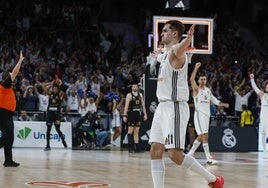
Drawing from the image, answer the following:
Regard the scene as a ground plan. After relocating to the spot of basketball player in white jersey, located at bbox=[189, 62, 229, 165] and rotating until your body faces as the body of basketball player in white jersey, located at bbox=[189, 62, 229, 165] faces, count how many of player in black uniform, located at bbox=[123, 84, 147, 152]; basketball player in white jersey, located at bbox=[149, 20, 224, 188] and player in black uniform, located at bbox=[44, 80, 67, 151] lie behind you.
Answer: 2

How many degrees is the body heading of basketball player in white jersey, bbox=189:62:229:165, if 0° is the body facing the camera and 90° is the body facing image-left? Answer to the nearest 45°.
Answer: approximately 315°

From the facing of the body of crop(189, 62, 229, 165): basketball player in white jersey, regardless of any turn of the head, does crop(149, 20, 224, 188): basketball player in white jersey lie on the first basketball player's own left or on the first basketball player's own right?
on the first basketball player's own right

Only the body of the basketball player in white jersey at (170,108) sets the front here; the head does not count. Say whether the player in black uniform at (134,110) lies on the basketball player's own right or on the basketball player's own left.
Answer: on the basketball player's own right

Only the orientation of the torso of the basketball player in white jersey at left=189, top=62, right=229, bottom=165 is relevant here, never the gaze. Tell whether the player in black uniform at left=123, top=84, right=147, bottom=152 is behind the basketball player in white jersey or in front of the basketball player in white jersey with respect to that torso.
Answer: behind

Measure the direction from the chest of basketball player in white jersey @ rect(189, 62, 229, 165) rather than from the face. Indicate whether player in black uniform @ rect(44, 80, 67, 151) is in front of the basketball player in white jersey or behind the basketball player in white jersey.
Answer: behind

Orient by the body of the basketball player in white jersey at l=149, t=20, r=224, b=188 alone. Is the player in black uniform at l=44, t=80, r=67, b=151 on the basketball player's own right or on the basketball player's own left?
on the basketball player's own right
